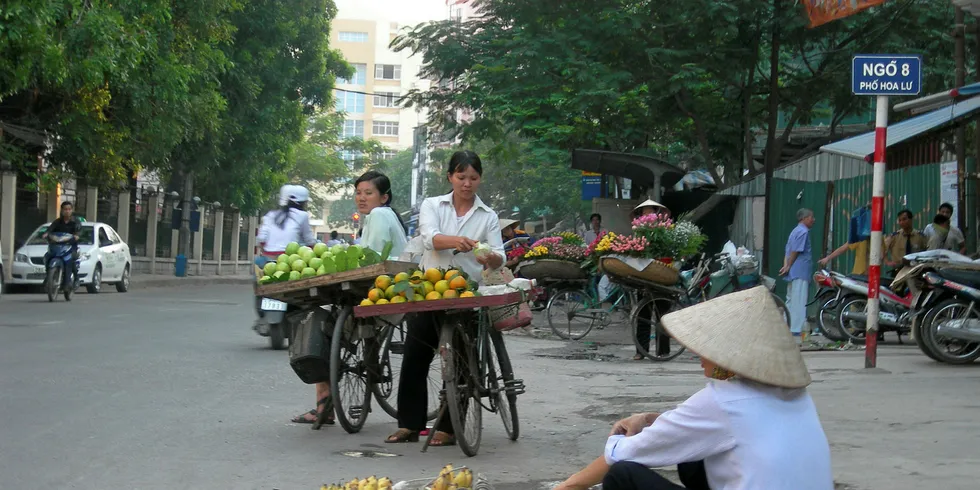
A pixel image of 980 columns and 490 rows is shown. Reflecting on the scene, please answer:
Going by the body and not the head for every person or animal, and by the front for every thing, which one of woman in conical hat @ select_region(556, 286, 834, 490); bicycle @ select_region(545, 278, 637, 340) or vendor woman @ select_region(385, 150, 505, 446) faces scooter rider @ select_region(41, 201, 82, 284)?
the woman in conical hat

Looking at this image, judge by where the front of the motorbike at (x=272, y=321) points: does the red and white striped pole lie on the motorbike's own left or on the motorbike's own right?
on the motorbike's own right

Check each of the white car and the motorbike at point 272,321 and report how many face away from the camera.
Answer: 1

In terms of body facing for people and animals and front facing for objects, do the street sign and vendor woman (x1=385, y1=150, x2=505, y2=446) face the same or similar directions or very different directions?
same or similar directions

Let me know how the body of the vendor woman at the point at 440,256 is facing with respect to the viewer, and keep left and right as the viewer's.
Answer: facing the viewer

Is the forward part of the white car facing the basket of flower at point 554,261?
no

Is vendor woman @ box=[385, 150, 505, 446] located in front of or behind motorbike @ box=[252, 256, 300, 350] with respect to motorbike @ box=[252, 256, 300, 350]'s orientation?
behind

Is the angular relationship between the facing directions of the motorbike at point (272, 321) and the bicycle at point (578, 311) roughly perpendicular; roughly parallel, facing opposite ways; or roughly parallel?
roughly perpendicular

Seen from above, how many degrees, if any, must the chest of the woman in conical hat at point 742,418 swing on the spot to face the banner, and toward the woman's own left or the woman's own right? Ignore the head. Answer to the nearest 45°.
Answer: approximately 45° to the woman's own right

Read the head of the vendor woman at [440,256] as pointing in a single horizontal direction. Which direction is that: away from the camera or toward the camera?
toward the camera
